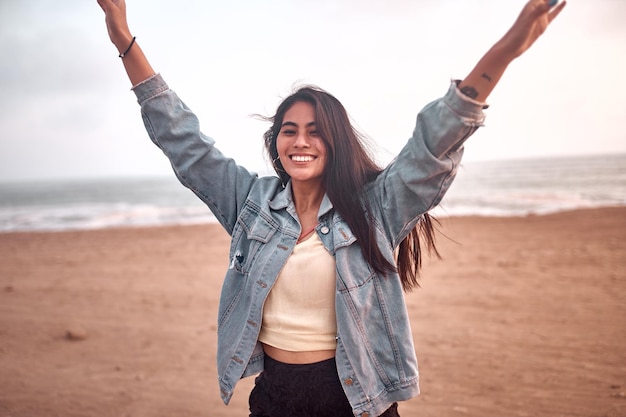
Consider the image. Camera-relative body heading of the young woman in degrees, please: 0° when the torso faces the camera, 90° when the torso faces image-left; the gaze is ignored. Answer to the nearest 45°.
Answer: approximately 0°

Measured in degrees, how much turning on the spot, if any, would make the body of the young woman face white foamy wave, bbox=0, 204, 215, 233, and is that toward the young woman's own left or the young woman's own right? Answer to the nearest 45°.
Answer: approximately 135° to the young woman's own right
